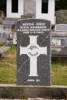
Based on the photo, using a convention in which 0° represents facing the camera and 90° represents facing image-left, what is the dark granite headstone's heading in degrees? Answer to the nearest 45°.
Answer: approximately 0°
